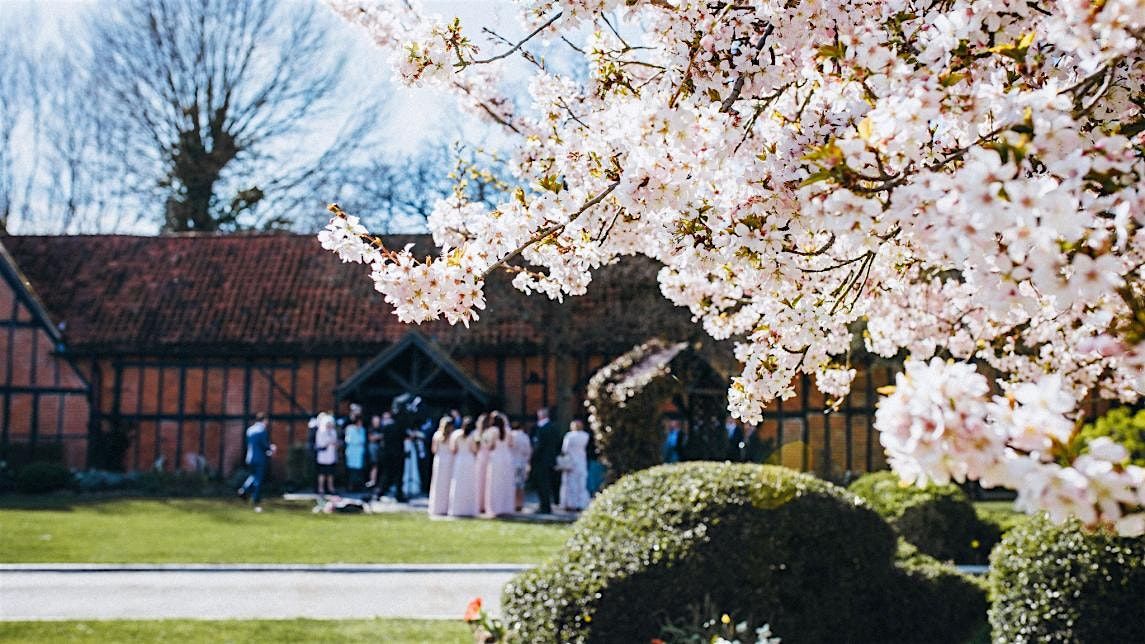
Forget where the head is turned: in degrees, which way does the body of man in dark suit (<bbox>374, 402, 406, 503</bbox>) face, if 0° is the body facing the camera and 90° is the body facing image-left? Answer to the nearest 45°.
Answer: approximately 180°

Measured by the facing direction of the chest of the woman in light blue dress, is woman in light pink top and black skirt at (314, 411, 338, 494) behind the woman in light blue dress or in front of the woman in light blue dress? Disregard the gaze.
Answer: behind

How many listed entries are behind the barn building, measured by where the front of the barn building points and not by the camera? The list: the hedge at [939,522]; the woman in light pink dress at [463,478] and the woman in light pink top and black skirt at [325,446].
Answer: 0

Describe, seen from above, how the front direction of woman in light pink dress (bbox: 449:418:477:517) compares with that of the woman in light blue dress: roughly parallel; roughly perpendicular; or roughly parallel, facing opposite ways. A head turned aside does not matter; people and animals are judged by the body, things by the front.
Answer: roughly perpendicular

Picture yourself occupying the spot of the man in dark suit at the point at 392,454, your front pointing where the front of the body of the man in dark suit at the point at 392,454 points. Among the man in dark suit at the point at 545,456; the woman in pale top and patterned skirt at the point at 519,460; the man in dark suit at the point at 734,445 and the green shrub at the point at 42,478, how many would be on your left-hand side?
1

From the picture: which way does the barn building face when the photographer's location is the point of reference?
facing the viewer

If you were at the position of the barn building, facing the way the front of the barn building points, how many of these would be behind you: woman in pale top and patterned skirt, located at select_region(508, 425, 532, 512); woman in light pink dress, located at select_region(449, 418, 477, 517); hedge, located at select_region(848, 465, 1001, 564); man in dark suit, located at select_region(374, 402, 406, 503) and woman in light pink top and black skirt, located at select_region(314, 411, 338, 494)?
0

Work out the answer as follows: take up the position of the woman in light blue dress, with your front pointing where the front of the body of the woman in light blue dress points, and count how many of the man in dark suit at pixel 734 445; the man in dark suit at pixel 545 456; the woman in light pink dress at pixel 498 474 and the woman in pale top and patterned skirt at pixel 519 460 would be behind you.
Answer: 0

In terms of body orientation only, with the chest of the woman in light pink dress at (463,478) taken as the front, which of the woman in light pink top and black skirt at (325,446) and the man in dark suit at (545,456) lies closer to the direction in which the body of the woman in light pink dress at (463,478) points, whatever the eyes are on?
the woman in light pink top and black skirt
